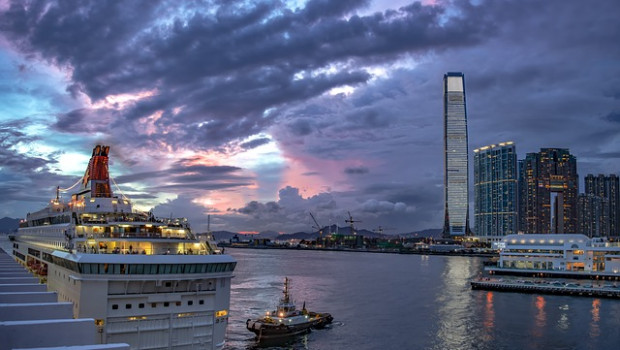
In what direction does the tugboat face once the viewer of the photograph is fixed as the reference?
facing the viewer and to the left of the viewer

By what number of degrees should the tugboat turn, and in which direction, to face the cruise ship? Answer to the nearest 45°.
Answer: approximately 45° to its right
